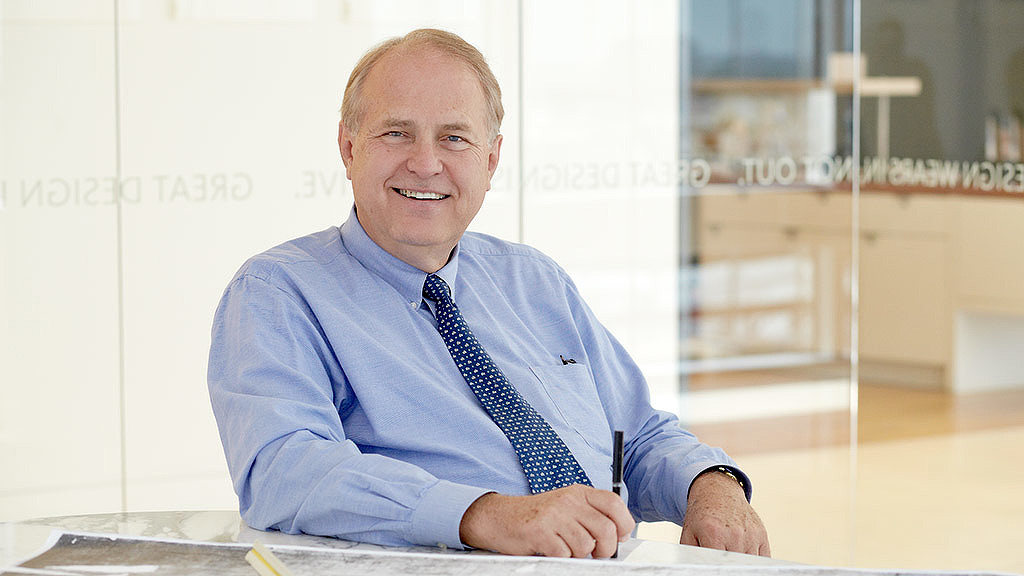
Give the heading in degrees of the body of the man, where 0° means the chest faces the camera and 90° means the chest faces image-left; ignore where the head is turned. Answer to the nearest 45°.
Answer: approximately 315°
